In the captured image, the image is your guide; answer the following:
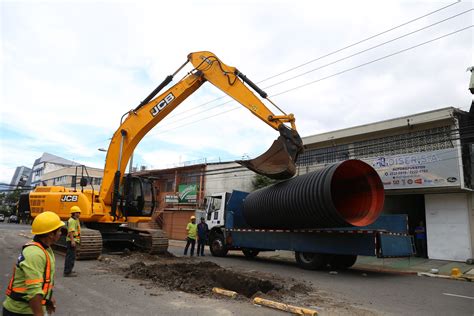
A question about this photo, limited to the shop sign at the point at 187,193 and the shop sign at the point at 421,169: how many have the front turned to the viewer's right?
0

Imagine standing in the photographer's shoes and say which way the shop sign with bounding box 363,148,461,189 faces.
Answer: facing the viewer and to the left of the viewer

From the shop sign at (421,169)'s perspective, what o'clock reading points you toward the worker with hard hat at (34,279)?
The worker with hard hat is roughly at 11 o'clock from the shop sign.

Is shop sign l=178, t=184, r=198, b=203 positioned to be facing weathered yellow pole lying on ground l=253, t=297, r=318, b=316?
yes

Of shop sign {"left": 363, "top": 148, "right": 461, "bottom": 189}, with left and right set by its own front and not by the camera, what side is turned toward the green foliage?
right

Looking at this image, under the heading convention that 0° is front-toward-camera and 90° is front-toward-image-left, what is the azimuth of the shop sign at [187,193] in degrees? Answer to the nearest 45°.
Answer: approximately 0°

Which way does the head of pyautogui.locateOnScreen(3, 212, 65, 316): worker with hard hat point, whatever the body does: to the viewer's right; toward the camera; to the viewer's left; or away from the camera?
to the viewer's right

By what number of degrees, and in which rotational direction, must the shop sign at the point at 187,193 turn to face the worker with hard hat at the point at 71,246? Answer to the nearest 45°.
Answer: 0° — it already faces them
